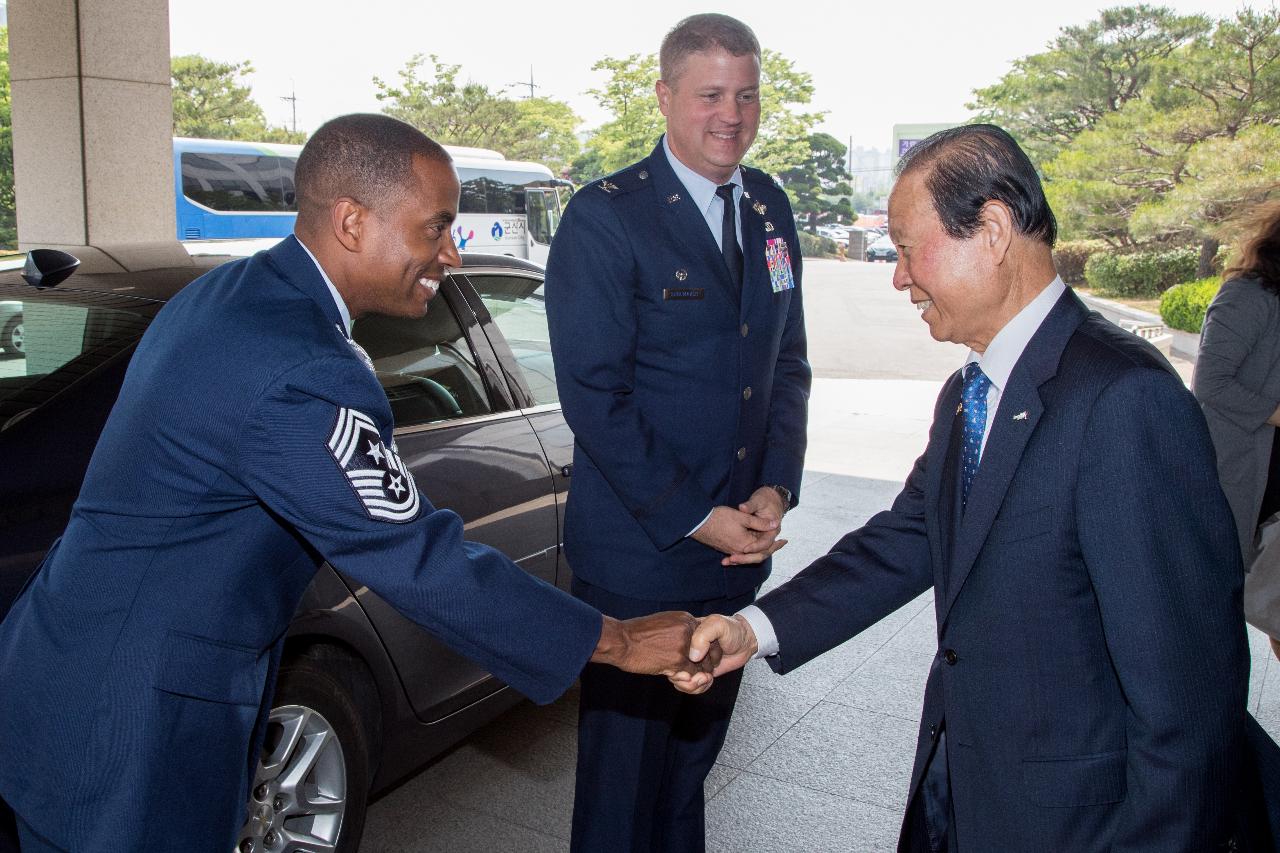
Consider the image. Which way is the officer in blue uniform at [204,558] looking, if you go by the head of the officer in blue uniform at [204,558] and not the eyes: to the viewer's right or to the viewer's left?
to the viewer's right

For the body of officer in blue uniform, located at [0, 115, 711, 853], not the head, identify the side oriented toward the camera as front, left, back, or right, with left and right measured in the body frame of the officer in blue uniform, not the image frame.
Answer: right

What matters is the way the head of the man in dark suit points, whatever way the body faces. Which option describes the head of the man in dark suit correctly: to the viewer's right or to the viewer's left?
to the viewer's left

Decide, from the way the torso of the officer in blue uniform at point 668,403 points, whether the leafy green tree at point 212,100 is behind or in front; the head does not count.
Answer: behind

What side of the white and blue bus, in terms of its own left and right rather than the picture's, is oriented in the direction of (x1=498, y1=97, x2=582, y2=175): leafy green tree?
left

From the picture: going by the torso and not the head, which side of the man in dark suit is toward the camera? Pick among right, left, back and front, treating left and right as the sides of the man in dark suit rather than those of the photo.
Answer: left

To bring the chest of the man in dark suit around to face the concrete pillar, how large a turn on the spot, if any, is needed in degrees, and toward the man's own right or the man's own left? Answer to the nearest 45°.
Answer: approximately 45° to the man's own right

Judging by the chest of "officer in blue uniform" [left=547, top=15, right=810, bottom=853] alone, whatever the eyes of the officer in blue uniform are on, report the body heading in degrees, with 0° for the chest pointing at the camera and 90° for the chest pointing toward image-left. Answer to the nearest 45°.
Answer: approximately 315°

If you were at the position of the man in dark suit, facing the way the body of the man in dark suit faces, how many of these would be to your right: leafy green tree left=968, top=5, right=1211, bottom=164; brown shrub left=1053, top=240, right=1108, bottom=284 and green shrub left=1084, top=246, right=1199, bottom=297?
3

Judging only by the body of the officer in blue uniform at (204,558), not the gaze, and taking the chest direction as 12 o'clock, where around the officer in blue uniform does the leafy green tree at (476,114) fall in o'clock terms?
The leafy green tree is roughly at 9 o'clock from the officer in blue uniform.

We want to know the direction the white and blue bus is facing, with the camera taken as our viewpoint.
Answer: facing to the right of the viewer
